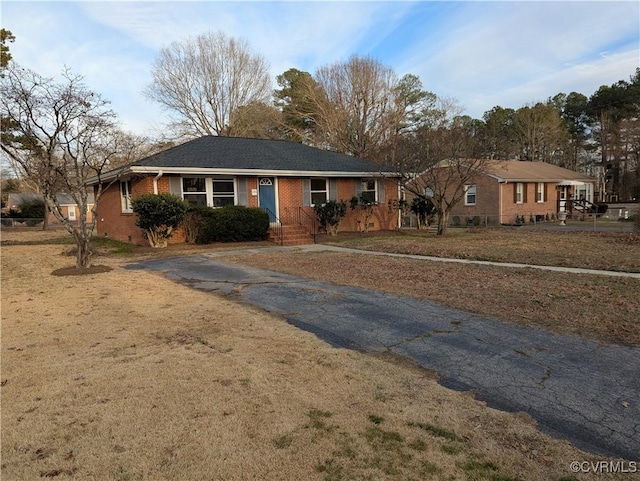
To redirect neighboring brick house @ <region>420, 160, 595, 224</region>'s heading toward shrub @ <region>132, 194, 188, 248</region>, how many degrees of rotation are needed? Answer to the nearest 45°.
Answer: approximately 90° to its right

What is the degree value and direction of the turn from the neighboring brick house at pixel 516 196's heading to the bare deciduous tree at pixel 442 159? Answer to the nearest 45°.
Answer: approximately 45° to its right

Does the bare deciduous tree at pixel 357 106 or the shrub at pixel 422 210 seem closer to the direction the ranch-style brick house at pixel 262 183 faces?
the shrub

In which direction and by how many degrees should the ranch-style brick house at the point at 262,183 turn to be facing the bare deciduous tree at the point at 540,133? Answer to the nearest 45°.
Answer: approximately 90° to its left

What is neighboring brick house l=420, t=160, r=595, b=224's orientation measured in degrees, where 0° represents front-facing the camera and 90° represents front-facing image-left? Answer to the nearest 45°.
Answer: approximately 315°

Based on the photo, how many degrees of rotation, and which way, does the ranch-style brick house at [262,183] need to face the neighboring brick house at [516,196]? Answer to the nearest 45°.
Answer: approximately 90° to its left

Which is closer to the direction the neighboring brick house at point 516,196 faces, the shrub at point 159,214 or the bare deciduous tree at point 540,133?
the shrub

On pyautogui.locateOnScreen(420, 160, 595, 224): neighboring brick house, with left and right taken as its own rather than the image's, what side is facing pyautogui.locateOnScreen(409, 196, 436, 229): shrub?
right

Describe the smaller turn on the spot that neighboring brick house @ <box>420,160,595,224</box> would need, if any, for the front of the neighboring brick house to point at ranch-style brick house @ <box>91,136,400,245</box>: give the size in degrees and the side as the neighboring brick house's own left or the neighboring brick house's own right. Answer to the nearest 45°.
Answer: approximately 90° to the neighboring brick house's own right

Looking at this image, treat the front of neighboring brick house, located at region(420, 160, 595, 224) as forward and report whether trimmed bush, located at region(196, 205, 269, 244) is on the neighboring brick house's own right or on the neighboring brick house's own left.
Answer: on the neighboring brick house's own right
